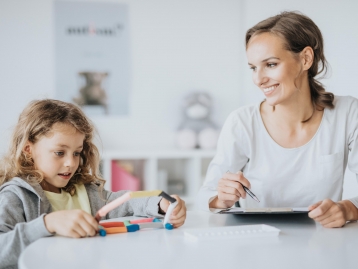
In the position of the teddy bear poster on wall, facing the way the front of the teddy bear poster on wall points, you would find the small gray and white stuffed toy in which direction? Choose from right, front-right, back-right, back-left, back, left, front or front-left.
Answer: left

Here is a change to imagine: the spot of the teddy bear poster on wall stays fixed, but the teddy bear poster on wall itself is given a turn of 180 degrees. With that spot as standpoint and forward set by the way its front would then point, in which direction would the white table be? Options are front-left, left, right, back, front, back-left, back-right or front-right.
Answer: back

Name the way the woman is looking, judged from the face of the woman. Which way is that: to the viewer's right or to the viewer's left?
to the viewer's left

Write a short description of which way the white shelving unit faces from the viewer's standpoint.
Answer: facing the viewer

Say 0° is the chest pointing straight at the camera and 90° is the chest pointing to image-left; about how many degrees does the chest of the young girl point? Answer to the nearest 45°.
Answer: approximately 315°

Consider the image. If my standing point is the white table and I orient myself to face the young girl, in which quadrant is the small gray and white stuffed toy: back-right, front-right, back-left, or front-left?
front-right

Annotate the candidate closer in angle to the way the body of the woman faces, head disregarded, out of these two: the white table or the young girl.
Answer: the white table

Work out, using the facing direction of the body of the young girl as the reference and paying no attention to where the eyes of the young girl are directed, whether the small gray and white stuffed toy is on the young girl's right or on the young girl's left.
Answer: on the young girl's left

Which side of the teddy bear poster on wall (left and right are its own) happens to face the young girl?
front

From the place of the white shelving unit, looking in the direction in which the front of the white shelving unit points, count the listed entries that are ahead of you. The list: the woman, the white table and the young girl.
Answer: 3

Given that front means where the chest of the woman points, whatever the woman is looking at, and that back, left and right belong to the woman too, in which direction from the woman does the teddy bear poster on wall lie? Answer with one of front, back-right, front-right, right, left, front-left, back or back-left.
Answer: back-right

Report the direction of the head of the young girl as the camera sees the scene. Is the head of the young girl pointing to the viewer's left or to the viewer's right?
to the viewer's right

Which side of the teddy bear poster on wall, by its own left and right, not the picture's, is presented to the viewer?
front
